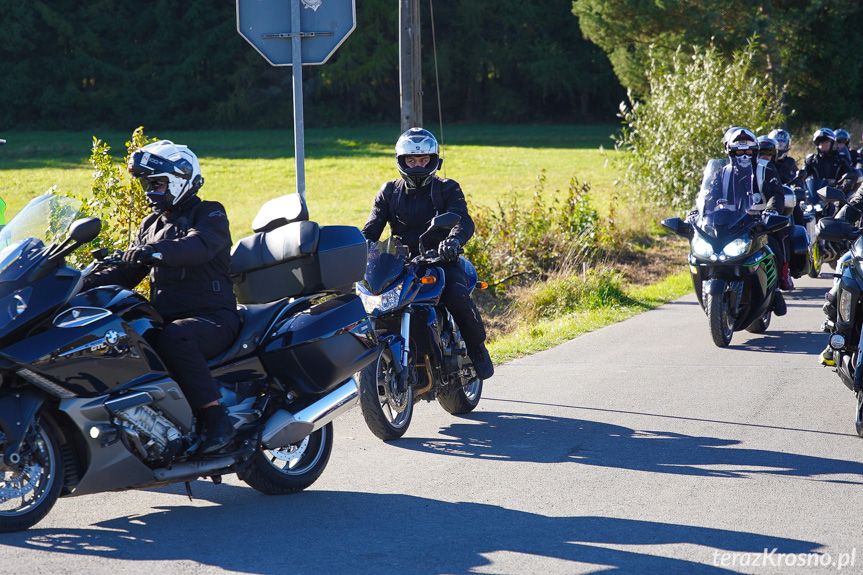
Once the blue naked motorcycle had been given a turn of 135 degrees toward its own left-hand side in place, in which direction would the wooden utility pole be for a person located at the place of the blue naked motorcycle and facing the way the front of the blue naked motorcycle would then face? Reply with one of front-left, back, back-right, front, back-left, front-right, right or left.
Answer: left

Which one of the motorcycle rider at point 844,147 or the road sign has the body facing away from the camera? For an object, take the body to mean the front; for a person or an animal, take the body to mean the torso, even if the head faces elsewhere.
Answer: the road sign

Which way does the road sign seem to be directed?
away from the camera

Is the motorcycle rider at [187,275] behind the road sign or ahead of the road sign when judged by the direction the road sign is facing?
behind

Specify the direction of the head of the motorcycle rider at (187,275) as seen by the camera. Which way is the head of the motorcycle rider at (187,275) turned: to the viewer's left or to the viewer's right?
to the viewer's left

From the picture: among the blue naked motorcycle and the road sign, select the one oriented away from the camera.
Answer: the road sign

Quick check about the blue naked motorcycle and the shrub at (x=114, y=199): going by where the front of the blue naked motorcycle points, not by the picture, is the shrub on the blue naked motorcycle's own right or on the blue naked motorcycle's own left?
on the blue naked motorcycle's own right

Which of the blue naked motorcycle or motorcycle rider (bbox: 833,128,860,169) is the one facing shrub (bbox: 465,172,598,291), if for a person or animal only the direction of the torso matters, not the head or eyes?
the motorcycle rider

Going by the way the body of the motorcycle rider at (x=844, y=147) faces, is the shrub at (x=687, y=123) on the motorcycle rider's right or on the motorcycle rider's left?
on the motorcycle rider's right

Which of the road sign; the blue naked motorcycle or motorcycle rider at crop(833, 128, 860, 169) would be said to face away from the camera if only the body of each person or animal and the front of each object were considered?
the road sign
